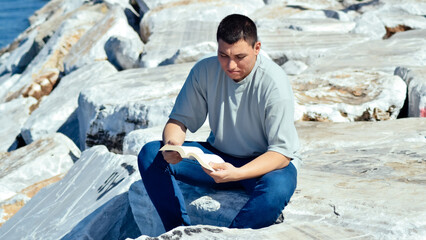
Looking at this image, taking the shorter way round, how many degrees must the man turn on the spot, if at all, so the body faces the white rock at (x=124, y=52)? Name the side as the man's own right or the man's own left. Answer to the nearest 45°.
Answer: approximately 135° to the man's own right

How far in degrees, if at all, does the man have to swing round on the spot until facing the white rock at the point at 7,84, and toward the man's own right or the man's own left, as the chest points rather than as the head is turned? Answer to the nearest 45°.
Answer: approximately 90° to the man's own right

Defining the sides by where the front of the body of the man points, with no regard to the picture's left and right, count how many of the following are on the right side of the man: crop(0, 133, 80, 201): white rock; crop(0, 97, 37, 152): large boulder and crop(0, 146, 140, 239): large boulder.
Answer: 3

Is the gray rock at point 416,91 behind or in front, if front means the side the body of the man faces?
behind

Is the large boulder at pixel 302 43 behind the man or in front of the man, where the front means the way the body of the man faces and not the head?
behind

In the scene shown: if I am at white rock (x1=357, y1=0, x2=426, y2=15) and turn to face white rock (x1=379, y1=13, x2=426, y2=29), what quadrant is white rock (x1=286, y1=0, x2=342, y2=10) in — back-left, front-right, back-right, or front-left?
back-right

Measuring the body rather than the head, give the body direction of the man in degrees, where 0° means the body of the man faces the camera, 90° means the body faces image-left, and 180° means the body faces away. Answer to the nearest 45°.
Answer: approximately 45°

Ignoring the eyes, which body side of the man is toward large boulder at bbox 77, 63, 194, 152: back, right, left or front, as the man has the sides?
right

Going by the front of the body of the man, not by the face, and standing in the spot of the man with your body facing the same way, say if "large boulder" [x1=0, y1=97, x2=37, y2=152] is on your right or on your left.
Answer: on your right

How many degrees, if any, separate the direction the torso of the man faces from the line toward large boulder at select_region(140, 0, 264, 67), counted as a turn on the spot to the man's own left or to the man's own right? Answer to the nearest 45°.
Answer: approximately 135° to the man's own right

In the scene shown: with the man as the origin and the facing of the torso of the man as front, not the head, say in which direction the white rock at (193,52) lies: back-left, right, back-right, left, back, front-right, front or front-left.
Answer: back-right
